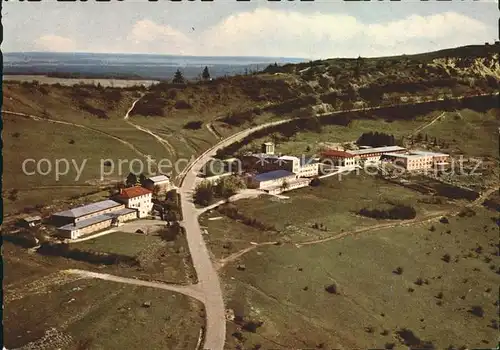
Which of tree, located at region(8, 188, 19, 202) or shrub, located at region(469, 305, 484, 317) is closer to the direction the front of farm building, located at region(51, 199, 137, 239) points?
the shrub

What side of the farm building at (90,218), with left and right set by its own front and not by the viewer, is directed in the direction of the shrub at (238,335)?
front

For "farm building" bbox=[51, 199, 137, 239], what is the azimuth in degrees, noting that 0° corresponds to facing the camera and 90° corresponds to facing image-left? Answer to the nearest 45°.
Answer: approximately 315°

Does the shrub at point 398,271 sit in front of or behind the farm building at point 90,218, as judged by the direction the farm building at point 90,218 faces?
in front

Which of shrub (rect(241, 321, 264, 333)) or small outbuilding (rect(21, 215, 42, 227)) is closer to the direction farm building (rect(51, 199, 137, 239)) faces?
the shrub

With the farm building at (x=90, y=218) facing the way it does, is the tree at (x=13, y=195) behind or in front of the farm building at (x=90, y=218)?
behind

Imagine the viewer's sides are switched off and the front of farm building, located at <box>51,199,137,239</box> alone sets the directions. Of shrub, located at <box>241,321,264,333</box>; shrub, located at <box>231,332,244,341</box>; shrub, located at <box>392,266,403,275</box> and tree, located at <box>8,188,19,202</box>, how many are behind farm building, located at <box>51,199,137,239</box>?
1

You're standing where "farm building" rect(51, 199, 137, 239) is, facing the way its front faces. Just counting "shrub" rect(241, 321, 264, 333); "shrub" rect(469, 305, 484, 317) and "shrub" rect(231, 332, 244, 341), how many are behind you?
0

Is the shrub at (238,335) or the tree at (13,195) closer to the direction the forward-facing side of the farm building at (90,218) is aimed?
the shrub

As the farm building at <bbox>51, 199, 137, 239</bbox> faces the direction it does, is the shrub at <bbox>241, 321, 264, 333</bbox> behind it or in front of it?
in front

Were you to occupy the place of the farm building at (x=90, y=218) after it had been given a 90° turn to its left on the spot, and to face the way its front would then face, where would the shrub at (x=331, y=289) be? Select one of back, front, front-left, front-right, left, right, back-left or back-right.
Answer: right

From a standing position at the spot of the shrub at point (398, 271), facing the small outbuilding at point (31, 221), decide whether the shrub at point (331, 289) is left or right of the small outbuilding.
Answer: left
